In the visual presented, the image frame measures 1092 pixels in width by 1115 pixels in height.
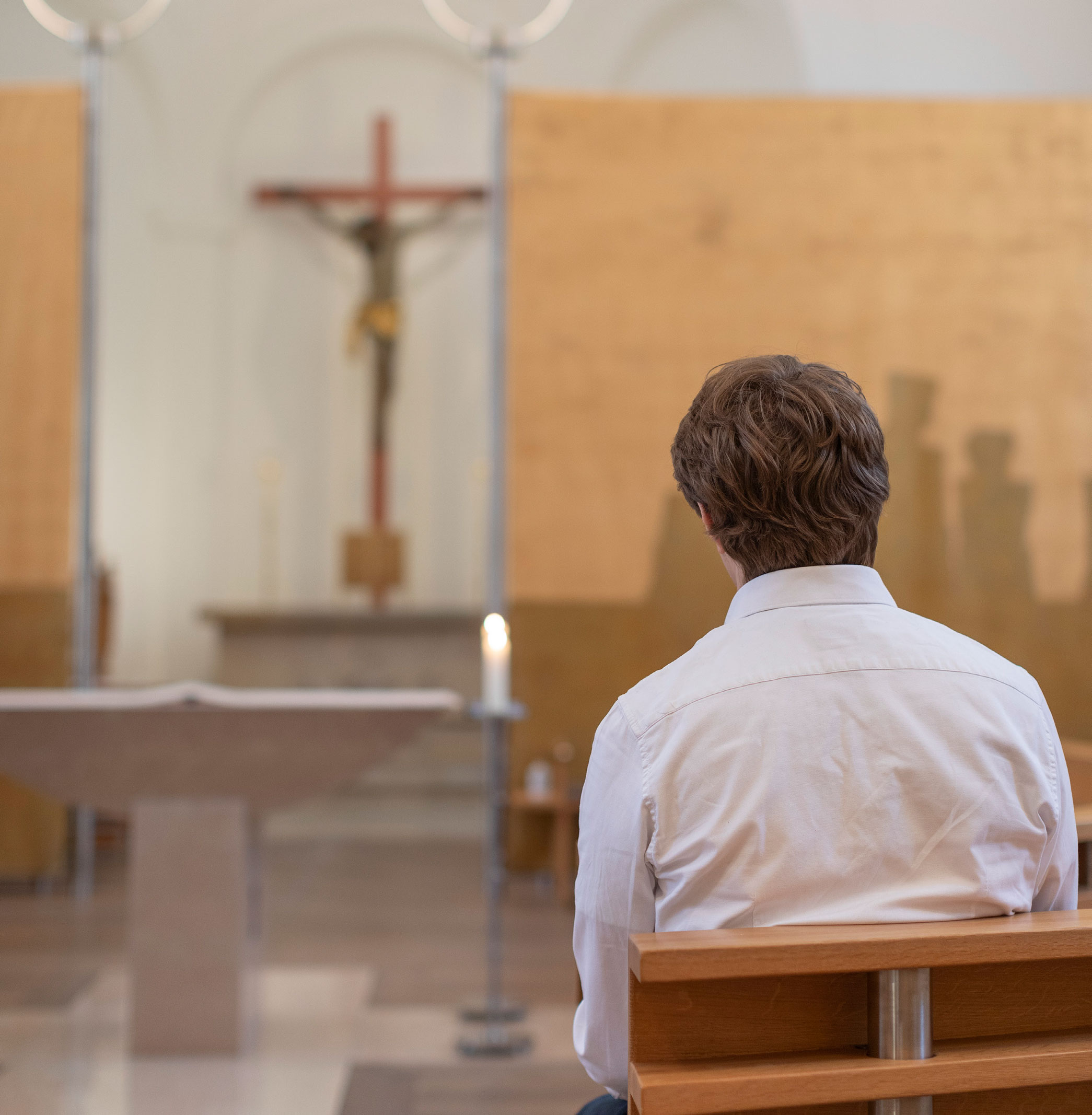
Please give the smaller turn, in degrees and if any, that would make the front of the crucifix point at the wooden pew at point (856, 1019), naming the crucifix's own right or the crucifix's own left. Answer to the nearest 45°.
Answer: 0° — it already faces it

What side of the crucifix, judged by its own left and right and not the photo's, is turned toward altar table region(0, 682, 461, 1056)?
front

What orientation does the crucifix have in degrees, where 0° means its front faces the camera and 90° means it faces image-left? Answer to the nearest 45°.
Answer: approximately 0°

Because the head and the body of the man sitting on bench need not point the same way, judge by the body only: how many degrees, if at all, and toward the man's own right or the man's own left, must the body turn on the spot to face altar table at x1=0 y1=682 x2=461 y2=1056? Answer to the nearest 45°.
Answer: approximately 45° to the man's own left

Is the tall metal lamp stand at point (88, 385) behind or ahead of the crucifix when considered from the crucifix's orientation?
ahead

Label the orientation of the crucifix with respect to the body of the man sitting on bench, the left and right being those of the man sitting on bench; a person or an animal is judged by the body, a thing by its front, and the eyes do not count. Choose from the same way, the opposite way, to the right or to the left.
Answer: the opposite way

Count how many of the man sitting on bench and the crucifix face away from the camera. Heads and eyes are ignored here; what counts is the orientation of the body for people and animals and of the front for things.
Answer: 1

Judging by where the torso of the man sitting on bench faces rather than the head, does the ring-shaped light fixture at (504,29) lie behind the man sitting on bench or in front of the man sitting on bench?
in front

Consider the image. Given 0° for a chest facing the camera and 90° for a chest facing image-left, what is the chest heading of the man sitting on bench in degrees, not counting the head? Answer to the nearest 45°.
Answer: approximately 180°
